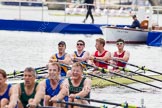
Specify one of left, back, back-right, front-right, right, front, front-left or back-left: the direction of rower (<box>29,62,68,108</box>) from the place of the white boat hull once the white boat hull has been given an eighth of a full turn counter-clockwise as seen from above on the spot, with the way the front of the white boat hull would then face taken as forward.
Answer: front-left

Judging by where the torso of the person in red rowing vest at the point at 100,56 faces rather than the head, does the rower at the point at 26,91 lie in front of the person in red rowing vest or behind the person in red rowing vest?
in front

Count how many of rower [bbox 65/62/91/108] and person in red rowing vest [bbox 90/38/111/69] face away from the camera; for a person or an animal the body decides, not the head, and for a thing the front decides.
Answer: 0

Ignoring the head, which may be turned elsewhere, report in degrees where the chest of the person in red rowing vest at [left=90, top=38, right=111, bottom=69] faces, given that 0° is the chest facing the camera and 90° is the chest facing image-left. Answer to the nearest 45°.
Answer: approximately 45°

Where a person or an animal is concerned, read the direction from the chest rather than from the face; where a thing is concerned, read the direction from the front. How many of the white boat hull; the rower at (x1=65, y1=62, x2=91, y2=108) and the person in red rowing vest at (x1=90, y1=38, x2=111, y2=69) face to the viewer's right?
0

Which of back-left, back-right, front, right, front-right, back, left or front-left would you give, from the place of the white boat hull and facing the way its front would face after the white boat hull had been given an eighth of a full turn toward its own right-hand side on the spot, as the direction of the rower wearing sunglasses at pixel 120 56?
back-left

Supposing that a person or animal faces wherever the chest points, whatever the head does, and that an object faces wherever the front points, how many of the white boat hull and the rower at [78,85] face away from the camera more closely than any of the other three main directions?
0

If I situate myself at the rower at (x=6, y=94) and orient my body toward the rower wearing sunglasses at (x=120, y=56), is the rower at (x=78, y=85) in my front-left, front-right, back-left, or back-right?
front-right

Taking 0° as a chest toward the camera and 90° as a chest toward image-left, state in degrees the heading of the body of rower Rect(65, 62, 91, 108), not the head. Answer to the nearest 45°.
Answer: approximately 45°

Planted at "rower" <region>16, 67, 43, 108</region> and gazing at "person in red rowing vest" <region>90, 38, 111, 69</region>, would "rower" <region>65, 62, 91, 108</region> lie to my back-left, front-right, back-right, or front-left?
front-right
